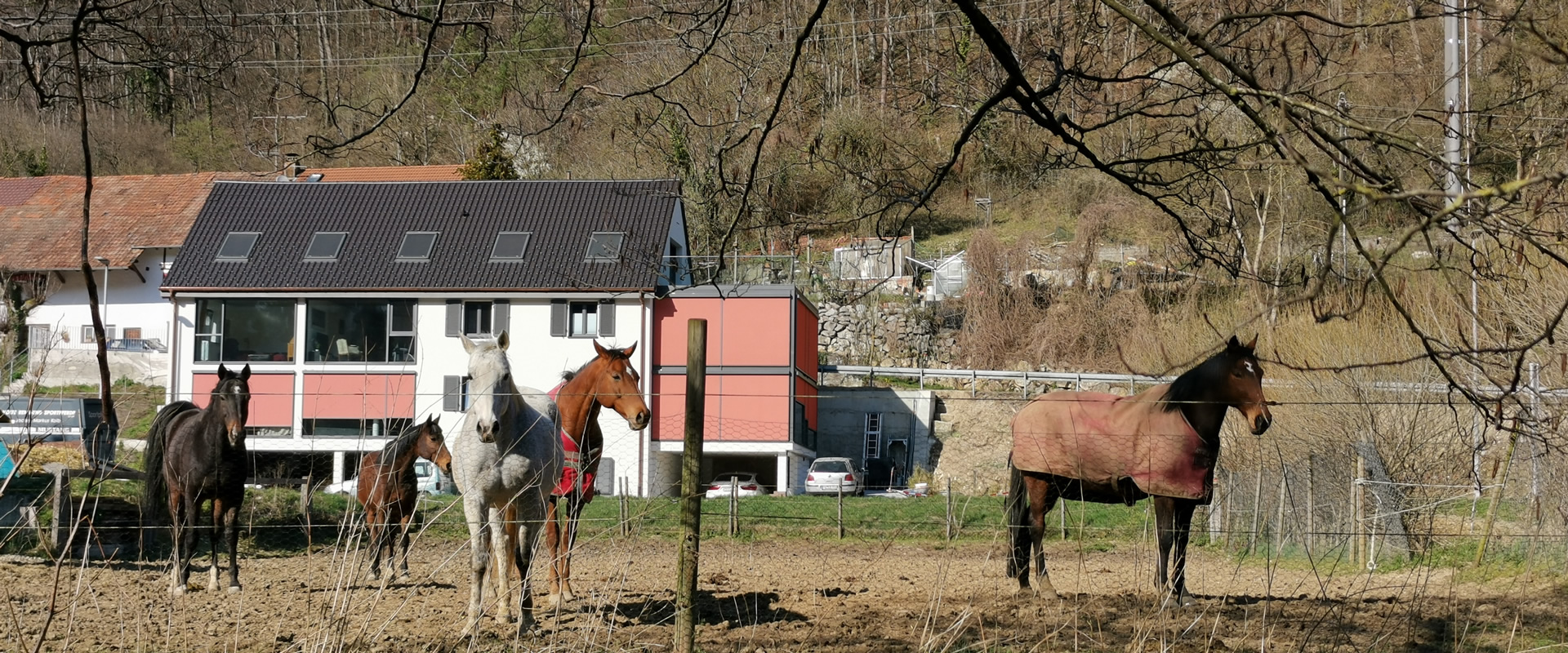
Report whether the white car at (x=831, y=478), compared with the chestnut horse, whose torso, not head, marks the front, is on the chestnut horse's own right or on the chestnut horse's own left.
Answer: on the chestnut horse's own left

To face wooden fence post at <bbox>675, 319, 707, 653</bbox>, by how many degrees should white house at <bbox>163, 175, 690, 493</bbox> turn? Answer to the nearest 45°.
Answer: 0° — it already faces it

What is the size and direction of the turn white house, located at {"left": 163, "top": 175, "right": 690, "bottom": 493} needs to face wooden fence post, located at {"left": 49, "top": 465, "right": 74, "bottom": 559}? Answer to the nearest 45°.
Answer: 0° — it already faces it

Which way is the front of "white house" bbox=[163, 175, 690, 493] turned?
toward the camera

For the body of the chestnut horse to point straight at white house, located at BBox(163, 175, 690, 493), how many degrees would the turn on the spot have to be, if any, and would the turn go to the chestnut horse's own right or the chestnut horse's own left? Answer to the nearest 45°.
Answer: approximately 135° to the chestnut horse's own left

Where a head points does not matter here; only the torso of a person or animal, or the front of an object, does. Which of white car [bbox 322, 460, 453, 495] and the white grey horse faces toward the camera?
the white grey horse

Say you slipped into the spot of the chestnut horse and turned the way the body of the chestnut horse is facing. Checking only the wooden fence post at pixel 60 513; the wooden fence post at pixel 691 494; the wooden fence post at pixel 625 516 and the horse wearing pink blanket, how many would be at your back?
1

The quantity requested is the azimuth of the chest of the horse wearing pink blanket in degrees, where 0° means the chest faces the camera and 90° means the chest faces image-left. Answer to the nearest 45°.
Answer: approximately 270°

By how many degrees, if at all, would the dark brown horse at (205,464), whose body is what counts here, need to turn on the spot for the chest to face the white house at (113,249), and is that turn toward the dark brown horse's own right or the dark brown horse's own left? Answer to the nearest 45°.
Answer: approximately 135° to the dark brown horse's own left

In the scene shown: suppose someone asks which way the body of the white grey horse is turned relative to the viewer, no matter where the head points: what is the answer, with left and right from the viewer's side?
facing the viewer

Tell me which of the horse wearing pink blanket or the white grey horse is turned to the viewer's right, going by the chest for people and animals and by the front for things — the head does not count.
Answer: the horse wearing pink blanket

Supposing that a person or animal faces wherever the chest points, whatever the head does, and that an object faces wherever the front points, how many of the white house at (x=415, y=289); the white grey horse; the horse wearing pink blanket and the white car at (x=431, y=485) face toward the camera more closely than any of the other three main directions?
2
